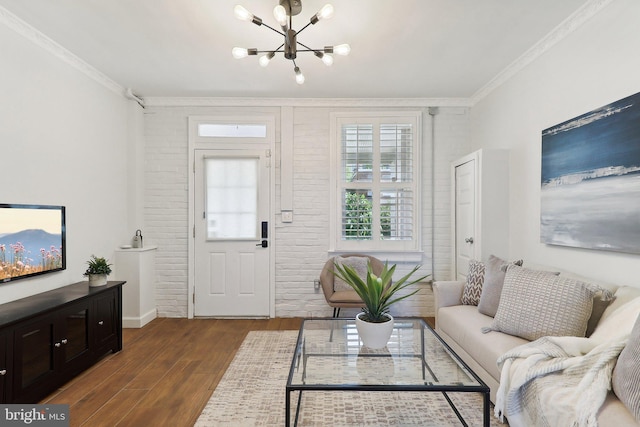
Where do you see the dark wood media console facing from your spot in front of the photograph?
facing the viewer and to the right of the viewer

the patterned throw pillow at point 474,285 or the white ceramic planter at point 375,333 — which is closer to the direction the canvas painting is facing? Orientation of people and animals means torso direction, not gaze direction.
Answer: the white ceramic planter

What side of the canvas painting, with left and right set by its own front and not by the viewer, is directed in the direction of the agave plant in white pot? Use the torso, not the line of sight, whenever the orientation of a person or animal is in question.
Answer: front

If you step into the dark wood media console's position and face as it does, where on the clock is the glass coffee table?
The glass coffee table is roughly at 12 o'clock from the dark wood media console.

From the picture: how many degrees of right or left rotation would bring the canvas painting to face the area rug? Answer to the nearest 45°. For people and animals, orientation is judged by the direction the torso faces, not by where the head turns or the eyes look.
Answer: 0° — it already faces it

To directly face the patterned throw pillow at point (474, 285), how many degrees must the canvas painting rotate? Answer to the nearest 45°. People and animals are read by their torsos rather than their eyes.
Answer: approximately 45° to its right

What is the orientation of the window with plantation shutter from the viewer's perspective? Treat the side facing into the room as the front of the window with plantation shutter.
toward the camera

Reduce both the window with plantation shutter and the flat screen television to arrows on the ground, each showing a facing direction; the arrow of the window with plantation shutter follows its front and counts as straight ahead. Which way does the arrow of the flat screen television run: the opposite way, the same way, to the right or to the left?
to the left

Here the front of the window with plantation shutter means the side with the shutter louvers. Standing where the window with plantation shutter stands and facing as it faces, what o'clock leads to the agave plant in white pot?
The agave plant in white pot is roughly at 12 o'clock from the window with plantation shutter.

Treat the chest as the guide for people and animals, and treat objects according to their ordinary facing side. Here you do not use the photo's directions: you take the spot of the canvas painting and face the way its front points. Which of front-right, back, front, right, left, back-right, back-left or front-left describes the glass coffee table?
front

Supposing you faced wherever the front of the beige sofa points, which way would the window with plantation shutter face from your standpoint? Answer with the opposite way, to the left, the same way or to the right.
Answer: to the left

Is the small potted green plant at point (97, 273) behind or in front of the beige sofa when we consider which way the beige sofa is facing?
in front

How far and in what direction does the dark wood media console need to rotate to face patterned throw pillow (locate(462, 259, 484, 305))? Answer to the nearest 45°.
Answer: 0° — it already faces it

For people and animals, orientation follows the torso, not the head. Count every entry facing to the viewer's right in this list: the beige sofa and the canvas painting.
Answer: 0

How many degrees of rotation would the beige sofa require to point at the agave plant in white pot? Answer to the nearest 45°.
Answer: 0° — it already faces it

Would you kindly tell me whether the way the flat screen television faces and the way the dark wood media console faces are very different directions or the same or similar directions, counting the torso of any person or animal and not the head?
same or similar directions

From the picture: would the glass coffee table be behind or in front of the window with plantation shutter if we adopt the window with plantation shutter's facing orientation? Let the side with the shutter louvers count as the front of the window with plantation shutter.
in front

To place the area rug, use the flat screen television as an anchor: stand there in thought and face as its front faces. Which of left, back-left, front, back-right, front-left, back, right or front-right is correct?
front

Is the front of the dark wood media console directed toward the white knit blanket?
yes

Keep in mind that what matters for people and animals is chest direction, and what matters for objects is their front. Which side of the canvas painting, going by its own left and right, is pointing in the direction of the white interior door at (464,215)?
right
